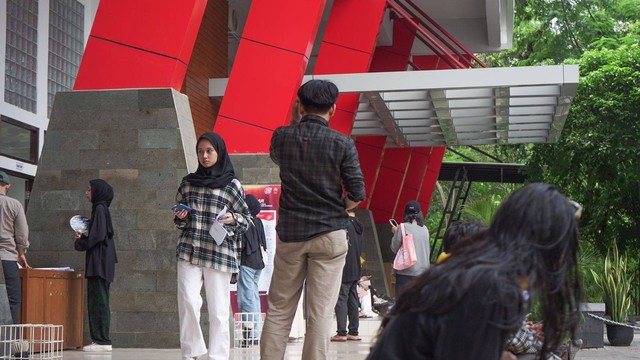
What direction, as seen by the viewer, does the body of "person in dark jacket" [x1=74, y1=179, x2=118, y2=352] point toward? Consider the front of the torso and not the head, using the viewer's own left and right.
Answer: facing to the left of the viewer

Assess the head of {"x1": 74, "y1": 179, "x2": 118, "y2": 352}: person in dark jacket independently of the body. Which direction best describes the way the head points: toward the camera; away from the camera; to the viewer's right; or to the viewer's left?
to the viewer's left

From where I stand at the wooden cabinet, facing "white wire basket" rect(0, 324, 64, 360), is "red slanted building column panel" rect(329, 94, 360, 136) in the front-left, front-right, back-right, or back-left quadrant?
back-left

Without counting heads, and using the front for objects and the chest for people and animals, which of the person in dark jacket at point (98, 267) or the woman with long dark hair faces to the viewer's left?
the person in dark jacket
